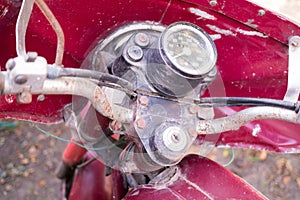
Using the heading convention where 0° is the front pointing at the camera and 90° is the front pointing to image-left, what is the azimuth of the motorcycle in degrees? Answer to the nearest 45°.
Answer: approximately 180°
